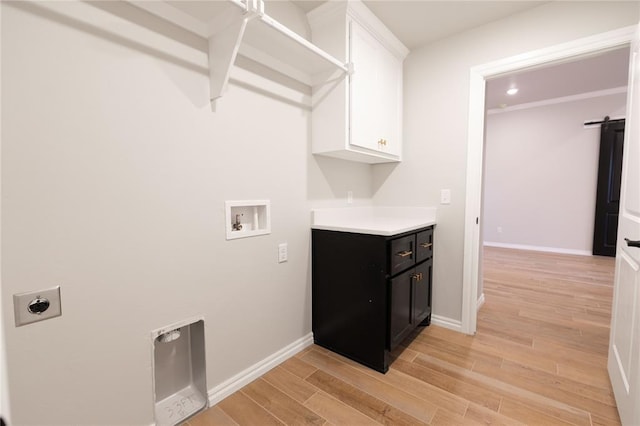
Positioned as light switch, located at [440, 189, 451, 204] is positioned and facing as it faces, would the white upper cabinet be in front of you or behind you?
in front

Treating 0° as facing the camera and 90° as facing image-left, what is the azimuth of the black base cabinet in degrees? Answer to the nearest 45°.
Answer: approximately 315°

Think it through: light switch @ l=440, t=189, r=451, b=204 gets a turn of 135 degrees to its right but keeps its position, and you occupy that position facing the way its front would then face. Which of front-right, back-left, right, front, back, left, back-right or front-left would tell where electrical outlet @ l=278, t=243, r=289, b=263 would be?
left

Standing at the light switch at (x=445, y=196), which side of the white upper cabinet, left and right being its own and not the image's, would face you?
left

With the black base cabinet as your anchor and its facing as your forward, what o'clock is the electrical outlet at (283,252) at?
The electrical outlet is roughly at 4 o'clock from the black base cabinet.

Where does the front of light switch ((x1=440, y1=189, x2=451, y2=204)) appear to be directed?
toward the camera

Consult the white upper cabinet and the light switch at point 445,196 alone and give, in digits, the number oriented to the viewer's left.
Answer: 0

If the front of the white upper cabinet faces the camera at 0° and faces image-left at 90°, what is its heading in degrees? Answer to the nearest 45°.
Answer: approximately 315°
